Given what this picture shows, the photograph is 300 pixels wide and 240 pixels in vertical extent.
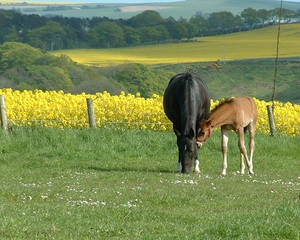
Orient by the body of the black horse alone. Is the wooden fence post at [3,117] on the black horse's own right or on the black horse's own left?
on the black horse's own right

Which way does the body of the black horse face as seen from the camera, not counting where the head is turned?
toward the camera
